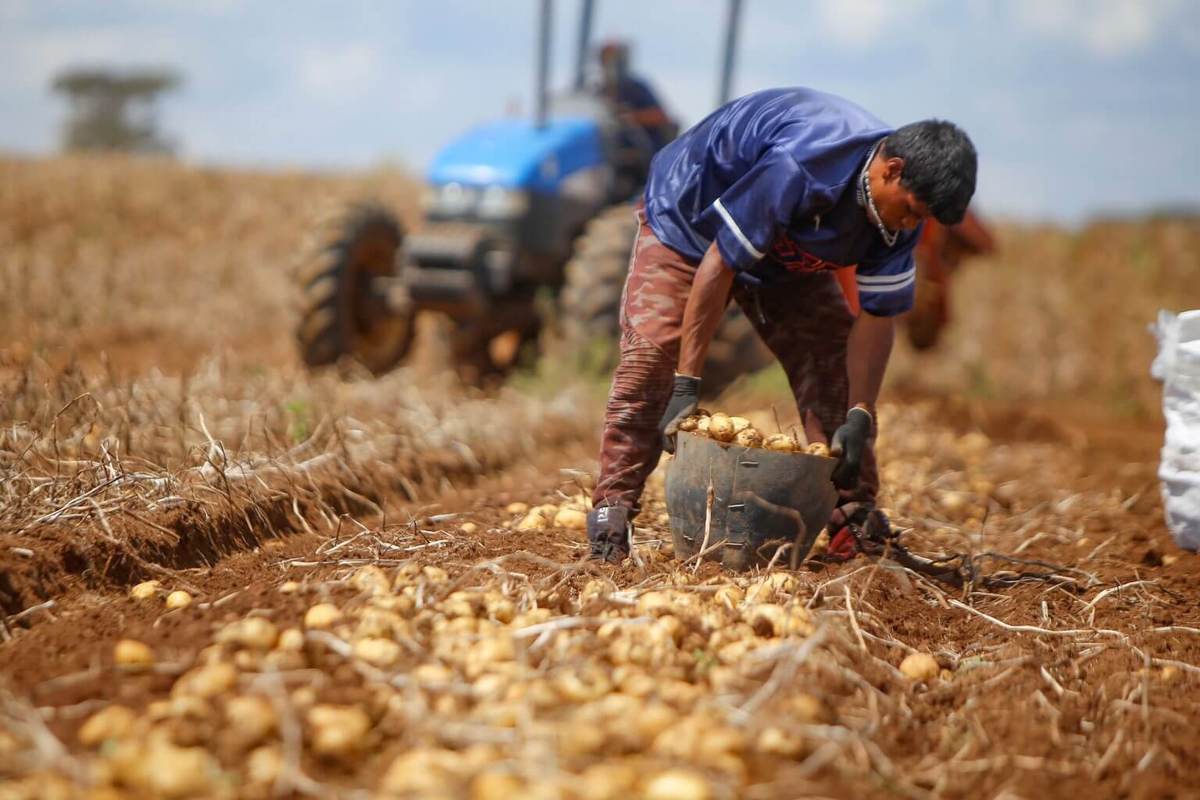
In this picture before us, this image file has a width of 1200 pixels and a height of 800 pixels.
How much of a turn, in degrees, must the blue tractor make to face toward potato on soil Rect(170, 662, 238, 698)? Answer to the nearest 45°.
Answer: approximately 45° to its left

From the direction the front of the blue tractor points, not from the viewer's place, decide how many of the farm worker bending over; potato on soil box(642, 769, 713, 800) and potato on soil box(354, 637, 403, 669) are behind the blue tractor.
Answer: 0

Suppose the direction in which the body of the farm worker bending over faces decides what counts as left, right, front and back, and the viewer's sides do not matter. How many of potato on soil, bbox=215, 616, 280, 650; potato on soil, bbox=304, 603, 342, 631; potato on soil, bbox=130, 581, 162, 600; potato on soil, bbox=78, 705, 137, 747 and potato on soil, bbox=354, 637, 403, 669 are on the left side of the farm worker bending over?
0

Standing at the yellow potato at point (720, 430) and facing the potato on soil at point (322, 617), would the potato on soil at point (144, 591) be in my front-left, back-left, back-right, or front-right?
front-right

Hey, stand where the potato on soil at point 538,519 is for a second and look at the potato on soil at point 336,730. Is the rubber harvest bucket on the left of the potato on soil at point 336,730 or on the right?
left

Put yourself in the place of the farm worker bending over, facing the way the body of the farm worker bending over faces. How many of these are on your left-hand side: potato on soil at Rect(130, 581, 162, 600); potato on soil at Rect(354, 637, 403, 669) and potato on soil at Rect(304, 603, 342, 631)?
0

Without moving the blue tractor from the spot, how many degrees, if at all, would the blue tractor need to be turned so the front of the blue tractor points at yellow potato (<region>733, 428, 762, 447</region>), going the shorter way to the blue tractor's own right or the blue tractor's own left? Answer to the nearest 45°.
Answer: approximately 45° to the blue tractor's own left

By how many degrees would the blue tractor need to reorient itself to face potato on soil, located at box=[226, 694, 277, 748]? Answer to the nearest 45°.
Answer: approximately 45° to its left

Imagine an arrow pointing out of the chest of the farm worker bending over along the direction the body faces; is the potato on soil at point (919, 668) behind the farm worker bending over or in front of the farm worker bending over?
in front

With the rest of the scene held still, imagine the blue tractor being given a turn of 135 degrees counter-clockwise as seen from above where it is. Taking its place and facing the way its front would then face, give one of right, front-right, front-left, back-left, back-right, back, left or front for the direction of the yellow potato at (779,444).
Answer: right

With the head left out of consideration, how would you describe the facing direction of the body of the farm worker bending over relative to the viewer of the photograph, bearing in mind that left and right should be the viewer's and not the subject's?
facing the viewer and to the right of the viewer

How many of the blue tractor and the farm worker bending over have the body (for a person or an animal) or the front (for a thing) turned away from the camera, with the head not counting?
0

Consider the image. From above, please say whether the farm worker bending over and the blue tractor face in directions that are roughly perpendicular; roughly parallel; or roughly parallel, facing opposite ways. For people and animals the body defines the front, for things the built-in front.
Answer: roughly perpendicular

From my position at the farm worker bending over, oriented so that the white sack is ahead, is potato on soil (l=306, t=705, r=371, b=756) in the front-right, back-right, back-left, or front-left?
back-right

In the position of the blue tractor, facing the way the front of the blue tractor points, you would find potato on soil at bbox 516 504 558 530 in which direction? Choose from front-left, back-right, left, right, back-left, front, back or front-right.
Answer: front-left

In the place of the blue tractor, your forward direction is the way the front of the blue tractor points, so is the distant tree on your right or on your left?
on your right

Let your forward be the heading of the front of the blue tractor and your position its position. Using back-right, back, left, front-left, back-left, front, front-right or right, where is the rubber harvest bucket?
front-left

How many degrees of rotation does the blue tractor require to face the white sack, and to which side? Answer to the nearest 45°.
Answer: approximately 90° to its left
